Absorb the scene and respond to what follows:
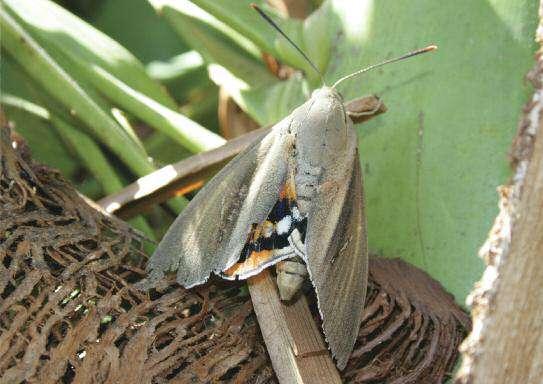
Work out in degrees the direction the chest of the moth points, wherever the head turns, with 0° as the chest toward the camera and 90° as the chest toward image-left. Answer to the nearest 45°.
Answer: approximately 180°
